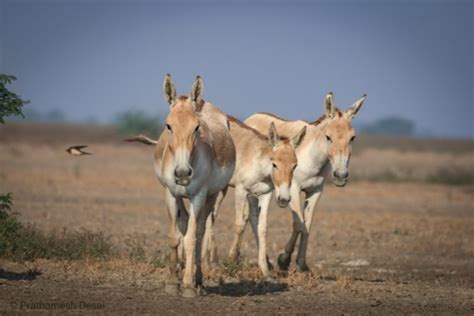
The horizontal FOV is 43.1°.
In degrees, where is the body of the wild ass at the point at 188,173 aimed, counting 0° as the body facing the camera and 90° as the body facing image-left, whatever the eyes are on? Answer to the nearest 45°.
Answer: approximately 0°

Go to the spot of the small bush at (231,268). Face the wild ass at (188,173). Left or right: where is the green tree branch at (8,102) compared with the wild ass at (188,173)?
right

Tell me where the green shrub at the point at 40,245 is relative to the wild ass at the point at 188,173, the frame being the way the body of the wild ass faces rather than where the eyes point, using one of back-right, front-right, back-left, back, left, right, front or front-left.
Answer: back-right
